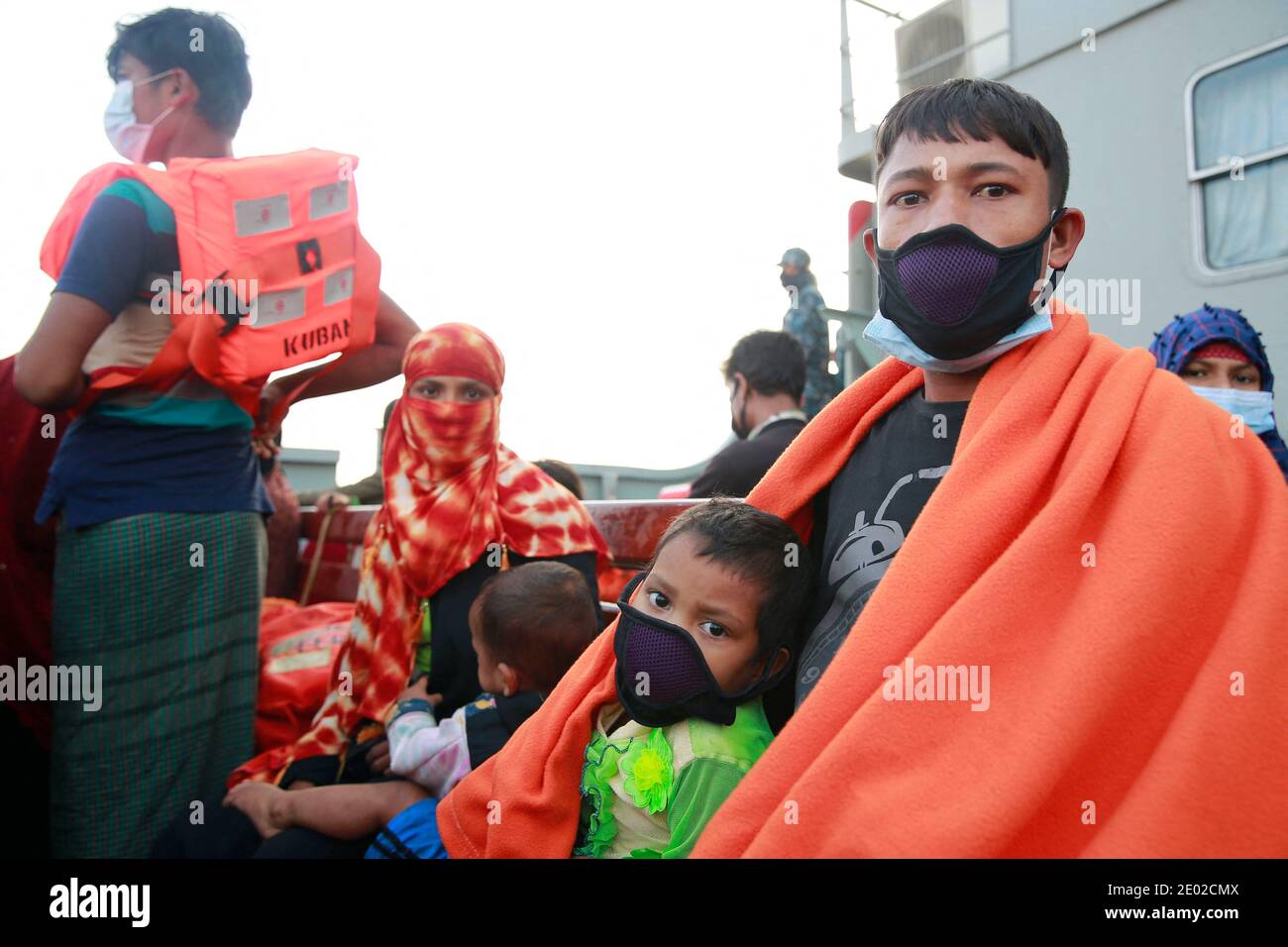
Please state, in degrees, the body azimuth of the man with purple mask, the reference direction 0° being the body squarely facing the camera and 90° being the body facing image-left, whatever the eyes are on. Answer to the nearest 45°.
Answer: approximately 45°

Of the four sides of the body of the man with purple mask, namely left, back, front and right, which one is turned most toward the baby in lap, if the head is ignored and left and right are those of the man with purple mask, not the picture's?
right

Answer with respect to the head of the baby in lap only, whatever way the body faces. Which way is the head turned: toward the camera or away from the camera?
away from the camera

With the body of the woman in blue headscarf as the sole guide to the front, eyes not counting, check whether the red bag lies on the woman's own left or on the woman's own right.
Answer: on the woman's own right

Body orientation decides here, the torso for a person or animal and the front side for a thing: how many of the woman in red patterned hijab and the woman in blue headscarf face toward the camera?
2

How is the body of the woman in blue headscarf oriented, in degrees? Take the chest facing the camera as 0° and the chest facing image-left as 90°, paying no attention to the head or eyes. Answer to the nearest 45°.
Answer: approximately 0°
